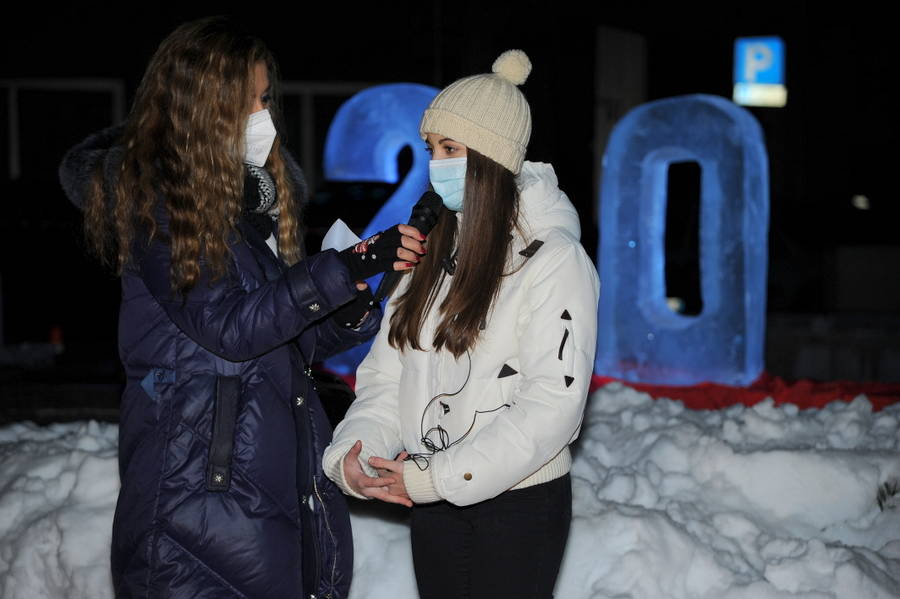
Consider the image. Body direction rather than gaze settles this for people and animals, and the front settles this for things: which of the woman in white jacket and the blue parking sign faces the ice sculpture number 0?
the blue parking sign

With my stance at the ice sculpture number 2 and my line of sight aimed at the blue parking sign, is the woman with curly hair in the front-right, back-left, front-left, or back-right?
back-right

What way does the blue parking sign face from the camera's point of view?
toward the camera

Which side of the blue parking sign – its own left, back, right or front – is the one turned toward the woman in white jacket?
front

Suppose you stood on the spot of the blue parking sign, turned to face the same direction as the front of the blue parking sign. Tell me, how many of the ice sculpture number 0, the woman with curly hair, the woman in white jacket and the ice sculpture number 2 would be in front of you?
4

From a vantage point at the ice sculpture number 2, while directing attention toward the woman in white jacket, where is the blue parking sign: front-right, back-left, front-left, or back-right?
back-left

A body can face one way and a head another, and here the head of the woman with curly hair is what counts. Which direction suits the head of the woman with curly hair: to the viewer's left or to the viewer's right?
to the viewer's right

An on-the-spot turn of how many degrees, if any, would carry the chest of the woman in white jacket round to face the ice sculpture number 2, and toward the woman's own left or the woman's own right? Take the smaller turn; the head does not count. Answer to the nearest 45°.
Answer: approximately 135° to the woman's own right

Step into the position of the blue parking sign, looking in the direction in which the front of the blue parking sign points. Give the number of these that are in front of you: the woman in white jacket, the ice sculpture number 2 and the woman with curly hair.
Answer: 3

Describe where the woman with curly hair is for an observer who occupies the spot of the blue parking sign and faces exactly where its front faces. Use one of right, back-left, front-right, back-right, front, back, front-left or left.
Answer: front

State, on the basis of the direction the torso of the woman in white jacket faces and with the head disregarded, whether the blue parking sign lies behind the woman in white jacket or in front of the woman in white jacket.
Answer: behind

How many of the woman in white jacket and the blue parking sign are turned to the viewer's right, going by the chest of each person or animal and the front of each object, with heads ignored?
0
